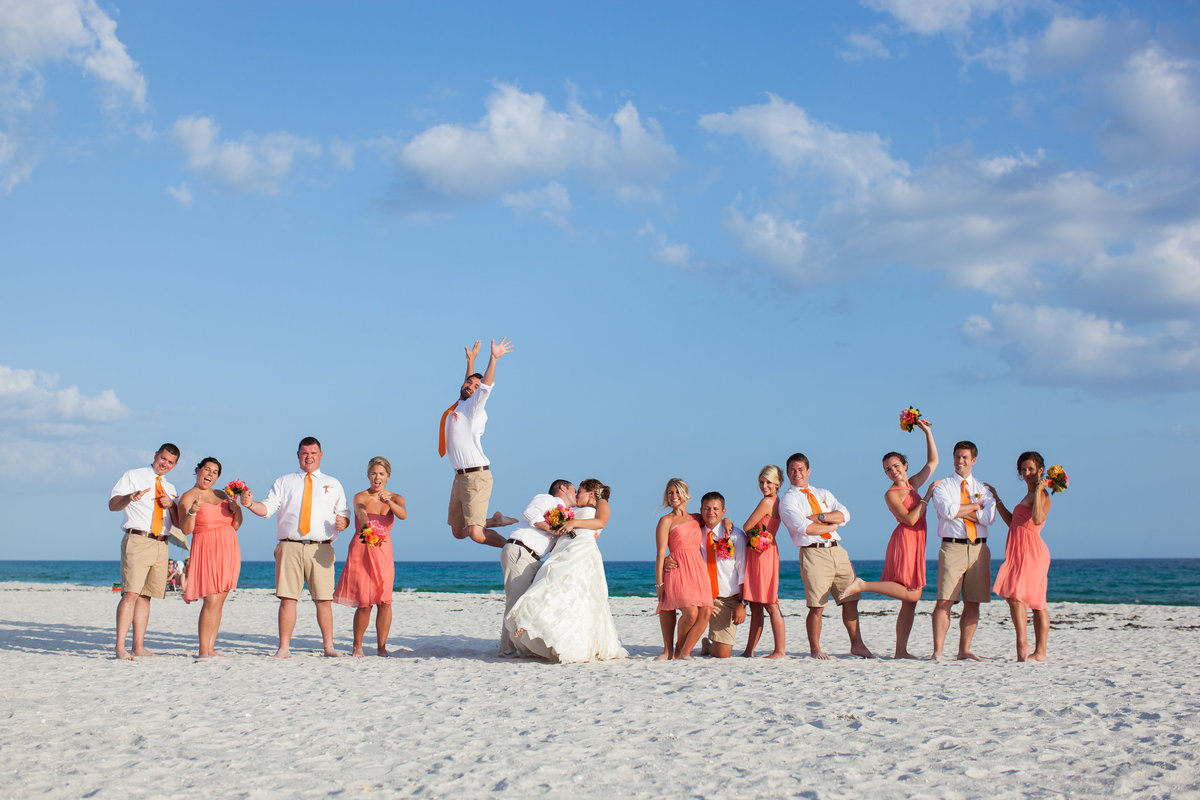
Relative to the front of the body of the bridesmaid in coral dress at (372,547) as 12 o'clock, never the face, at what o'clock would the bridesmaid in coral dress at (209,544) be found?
the bridesmaid in coral dress at (209,544) is roughly at 3 o'clock from the bridesmaid in coral dress at (372,547).

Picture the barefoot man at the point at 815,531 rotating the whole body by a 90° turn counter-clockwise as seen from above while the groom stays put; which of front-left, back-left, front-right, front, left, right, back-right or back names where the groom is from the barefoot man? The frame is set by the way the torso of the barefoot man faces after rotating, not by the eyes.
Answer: back-left

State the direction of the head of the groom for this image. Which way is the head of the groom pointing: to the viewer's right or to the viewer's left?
to the viewer's right

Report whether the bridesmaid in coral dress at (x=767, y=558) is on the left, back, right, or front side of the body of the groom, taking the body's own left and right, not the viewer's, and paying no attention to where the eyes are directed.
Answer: front

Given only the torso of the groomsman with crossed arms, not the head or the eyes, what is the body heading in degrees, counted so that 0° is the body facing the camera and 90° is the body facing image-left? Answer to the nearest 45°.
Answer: approximately 0°

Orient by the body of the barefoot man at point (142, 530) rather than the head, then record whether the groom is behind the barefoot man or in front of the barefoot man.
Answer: in front

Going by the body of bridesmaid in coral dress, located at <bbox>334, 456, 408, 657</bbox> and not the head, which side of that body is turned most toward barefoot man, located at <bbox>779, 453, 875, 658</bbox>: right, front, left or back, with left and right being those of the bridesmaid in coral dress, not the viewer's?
left

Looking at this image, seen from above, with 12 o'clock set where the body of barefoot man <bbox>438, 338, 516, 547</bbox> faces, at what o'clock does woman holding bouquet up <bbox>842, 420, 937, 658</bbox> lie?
The woman holding bouquet up is roughly at 8 o'clock from the barefoot man.

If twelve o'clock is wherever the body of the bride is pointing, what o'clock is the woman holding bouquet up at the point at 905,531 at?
The woman holding bouquet up is roughly at 6 o'clock from the bride.

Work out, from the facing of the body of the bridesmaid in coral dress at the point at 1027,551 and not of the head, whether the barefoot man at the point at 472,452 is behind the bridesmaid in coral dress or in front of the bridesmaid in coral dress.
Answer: in front

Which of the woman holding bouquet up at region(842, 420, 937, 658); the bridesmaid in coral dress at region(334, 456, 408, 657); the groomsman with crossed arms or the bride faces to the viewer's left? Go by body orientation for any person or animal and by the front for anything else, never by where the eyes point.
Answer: the bride

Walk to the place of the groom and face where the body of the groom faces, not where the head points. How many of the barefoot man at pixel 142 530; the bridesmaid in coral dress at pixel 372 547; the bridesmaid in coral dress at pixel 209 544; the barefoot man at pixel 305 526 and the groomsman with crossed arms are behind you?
4
